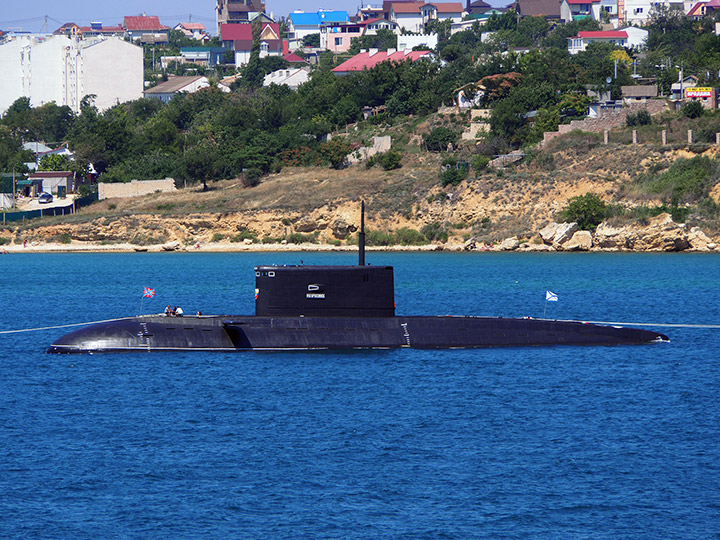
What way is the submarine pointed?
to the viewer's left
